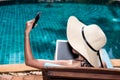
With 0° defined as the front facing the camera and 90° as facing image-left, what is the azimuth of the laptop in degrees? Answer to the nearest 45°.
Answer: approximately 0°
